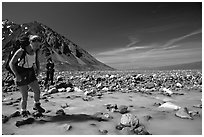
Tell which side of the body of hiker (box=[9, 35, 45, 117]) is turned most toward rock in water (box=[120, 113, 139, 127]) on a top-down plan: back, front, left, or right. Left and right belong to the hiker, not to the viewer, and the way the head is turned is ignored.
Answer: front

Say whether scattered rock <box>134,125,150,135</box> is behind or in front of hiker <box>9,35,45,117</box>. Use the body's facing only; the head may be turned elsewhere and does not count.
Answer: in front

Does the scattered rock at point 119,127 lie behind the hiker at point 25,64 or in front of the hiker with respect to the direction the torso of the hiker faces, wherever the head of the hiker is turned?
in front

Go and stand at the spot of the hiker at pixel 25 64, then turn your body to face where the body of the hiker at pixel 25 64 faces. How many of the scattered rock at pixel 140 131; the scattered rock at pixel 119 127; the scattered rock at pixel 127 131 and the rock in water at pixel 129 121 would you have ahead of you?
4

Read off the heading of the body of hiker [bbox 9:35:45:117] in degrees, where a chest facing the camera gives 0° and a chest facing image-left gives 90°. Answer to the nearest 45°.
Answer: approximately 315°
